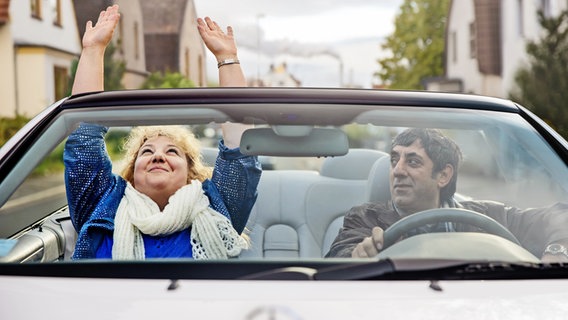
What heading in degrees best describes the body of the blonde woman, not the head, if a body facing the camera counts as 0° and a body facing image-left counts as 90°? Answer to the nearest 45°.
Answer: approximately 0°

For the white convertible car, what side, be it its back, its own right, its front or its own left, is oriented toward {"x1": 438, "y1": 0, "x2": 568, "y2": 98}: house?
back

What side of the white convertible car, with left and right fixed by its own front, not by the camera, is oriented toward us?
front

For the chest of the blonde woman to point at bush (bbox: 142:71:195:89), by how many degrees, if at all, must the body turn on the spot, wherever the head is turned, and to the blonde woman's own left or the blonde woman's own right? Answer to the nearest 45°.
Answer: approximately 180°

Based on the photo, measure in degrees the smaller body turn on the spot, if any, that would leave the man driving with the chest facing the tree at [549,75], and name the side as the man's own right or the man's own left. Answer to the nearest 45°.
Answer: approximately 180°

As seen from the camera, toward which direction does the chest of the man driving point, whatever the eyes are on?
toward the camera

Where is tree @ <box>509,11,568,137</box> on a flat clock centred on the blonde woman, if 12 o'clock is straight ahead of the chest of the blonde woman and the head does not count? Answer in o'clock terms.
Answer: The tree is roughly at 7 o'clock from the blonde woman.

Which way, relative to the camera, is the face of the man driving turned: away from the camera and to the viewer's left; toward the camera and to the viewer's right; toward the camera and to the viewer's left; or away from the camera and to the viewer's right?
toward the camera and to the viewer's left

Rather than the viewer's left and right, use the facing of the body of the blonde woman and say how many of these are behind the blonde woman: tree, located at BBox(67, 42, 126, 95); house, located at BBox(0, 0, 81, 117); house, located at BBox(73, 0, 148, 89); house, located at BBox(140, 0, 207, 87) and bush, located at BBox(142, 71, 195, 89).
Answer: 5

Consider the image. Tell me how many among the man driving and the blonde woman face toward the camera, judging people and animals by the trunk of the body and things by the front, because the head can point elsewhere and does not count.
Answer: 2

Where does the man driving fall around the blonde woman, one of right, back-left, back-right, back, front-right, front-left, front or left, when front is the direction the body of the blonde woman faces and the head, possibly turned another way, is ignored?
left

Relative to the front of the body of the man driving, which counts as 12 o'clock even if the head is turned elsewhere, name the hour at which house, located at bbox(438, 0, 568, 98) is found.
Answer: The house is roughly at 6 o'clock from the man driving.
